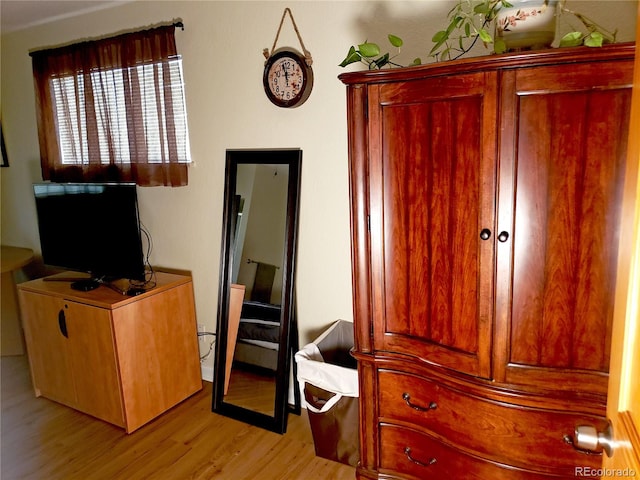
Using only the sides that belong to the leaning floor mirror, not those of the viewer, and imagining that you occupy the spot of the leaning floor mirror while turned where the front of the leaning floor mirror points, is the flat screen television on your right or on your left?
on your right

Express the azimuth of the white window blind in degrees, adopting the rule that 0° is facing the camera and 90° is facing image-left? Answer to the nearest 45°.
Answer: approximately 45°

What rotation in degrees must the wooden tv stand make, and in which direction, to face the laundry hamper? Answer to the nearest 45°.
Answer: approximately 90° to its left

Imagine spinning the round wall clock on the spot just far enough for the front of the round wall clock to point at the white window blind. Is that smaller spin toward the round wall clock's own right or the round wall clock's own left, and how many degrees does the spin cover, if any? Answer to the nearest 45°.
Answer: approximately 90° to the round wall clock's own right

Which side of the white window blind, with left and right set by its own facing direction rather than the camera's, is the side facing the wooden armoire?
left

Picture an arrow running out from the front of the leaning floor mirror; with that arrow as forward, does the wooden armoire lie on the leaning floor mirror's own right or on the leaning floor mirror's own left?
on the leaning floor mirror's own left

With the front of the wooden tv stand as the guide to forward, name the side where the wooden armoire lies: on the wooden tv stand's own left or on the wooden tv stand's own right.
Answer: on the wooden tv stand's own left

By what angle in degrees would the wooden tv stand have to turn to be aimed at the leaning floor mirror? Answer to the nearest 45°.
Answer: approximately 90° to its left

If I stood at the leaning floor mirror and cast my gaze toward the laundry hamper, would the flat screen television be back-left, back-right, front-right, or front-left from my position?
back-right

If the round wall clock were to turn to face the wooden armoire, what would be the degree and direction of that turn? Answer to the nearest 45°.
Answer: approximately 90° to its left

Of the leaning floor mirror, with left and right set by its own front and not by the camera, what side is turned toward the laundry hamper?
left

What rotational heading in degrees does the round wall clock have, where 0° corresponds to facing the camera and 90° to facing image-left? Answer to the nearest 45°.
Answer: approximately 45°
